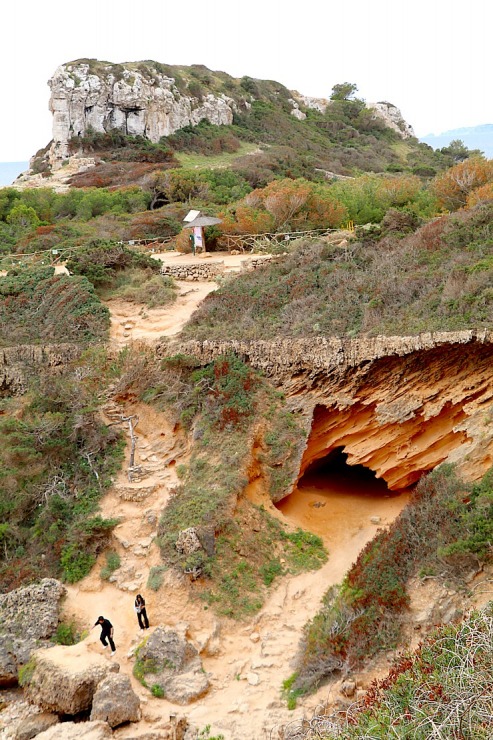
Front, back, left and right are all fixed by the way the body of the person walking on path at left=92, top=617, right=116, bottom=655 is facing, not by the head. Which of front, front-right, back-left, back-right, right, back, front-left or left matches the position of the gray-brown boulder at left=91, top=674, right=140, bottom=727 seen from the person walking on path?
front-left

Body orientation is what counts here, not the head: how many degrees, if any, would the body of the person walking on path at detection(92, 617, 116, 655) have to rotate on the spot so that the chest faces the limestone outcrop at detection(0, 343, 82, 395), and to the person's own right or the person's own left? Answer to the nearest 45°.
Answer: approximately 135° to the person's own right

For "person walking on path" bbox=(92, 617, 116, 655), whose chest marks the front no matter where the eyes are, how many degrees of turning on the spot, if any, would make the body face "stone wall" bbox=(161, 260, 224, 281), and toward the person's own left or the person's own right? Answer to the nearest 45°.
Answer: approximately 135° to the person's own right

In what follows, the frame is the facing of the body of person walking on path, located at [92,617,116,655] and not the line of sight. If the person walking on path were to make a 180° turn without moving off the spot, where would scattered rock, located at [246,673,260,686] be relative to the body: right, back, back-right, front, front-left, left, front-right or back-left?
right

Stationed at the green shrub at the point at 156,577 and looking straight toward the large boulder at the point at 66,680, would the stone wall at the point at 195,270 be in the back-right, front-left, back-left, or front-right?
back-right

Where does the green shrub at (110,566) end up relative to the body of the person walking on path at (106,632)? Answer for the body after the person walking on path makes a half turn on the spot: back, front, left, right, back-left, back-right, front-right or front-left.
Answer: front-left

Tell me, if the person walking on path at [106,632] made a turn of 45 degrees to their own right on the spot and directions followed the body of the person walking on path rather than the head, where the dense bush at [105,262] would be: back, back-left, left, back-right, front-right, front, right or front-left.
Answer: right

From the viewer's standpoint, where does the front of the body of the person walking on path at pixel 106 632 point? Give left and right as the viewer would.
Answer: facing the viewer and to the left of the viewer

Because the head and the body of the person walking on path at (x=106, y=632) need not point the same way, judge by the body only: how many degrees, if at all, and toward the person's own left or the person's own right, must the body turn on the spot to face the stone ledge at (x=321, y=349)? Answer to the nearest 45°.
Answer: approximately 180°

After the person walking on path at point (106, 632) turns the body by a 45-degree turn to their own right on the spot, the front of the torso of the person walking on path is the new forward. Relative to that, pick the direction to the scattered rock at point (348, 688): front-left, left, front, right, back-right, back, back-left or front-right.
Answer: back-left

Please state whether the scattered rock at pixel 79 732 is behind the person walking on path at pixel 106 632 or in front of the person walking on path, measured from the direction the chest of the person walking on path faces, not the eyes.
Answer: in front

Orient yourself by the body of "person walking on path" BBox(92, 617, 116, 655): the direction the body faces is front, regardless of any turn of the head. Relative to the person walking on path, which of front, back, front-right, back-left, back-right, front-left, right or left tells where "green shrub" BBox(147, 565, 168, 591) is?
back

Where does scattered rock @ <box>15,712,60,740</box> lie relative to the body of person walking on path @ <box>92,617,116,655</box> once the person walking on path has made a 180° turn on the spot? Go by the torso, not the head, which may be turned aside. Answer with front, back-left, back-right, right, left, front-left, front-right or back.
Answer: back

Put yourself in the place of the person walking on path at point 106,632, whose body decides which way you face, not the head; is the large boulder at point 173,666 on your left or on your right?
on your left

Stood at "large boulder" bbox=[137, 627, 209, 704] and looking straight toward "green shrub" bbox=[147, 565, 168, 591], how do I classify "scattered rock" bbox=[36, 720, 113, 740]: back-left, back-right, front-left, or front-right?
back-left
